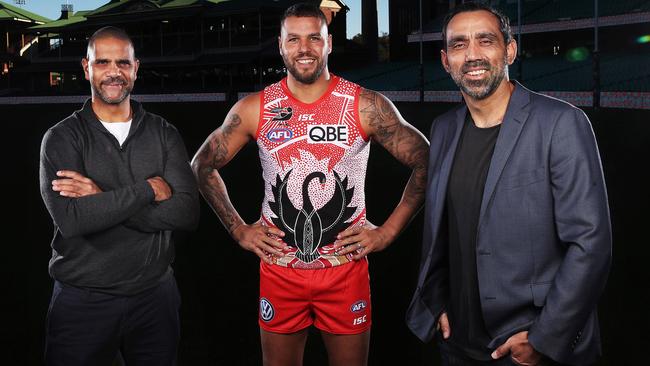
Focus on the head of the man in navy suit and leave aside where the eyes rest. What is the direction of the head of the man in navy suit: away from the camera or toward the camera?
toward the camera

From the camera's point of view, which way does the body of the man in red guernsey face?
toward the camera

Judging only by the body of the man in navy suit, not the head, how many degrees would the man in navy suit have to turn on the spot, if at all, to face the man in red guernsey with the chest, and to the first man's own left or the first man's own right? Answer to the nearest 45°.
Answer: approximately 90° to the first man's own right

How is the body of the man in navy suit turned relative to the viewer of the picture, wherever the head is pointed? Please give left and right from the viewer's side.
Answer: facing the viewer and to the left of the viewer

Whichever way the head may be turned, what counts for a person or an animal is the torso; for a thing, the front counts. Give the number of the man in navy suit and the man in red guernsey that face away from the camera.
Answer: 0
